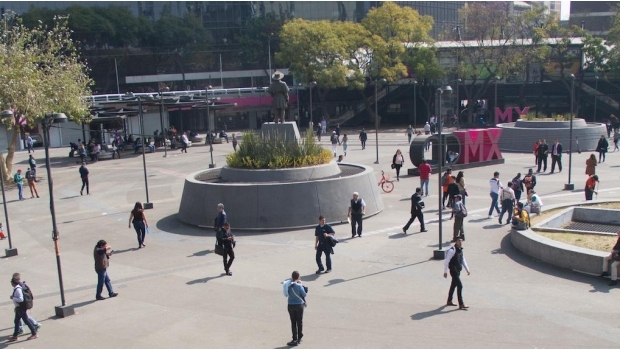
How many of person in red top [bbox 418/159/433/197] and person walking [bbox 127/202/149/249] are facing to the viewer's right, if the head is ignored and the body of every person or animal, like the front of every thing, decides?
0

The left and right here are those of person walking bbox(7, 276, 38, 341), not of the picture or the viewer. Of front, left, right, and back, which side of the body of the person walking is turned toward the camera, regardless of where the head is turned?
left

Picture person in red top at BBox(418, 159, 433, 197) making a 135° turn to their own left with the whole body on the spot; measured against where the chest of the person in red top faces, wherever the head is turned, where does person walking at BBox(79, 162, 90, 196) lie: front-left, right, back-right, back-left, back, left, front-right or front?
front-right

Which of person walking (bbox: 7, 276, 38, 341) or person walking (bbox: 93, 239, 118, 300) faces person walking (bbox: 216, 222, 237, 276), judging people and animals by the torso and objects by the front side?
person walking (bbox: 93, 239, 118, 300)

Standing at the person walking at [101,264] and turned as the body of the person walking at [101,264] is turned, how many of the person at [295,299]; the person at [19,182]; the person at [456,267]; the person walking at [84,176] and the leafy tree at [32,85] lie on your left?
3

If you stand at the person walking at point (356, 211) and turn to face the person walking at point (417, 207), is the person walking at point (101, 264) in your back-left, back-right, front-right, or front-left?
back-right

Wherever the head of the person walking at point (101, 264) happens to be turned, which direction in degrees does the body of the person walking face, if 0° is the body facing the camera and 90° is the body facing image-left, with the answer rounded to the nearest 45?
approximately 270°

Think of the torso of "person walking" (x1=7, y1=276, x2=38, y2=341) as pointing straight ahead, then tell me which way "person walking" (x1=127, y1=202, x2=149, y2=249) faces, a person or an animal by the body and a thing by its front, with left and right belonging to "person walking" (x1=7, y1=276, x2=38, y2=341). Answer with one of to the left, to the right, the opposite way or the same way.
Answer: to the right

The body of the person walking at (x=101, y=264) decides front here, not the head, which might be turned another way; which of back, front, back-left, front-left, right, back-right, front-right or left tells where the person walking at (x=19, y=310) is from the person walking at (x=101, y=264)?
back-right

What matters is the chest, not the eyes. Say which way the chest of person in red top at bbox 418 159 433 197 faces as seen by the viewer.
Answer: away from the camera

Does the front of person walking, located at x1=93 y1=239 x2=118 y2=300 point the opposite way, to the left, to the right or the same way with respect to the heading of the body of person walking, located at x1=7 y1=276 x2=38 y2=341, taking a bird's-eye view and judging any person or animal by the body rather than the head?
the opposite way

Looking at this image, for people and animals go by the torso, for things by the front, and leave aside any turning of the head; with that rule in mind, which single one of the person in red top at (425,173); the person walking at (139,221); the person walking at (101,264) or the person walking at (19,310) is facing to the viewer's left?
the person walking at (19,310)
